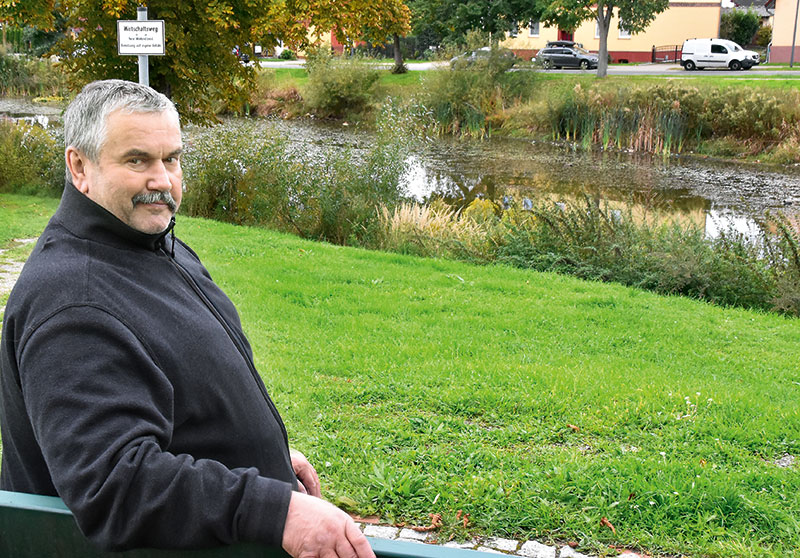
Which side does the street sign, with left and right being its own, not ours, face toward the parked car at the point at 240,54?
back

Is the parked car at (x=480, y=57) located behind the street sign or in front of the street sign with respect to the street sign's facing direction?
behind

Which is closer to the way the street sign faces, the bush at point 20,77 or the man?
the man

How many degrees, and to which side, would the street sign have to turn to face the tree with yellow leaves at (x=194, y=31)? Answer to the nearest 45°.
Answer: approximately 180°

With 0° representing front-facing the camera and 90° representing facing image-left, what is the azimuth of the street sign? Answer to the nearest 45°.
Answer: approximately 0°

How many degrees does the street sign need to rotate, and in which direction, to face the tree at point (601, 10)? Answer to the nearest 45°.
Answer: approximately 135° to its left
